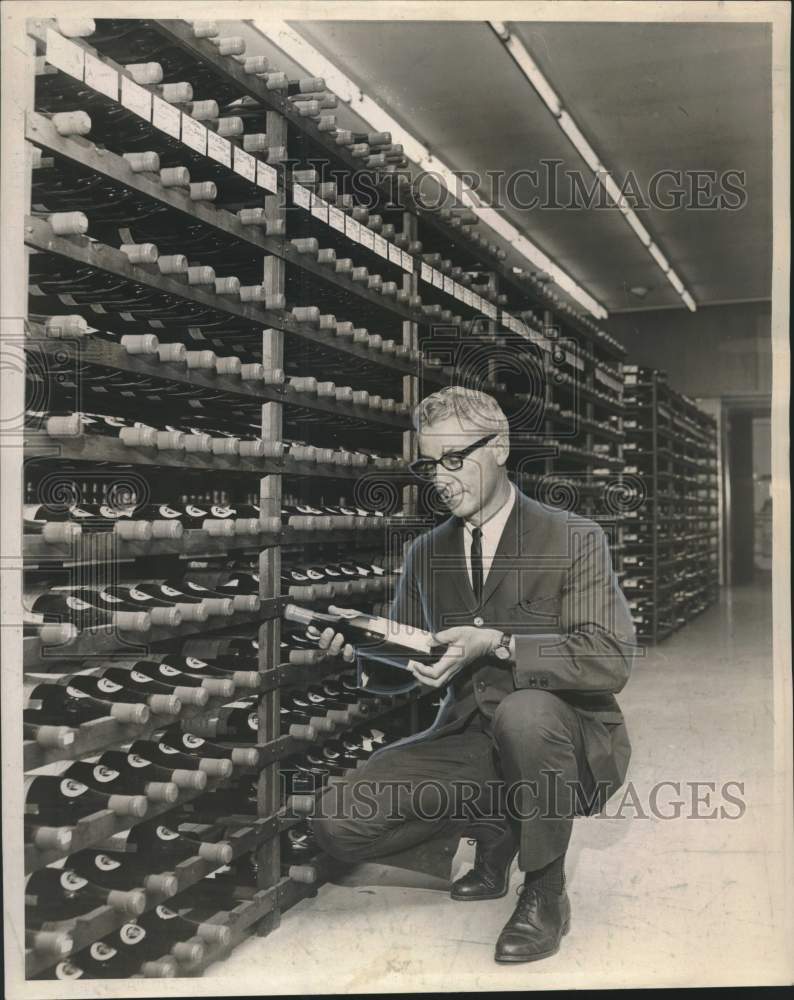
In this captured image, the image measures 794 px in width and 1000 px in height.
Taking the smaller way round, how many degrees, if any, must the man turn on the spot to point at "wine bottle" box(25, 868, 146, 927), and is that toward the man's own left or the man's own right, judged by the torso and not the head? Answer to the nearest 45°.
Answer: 0° — they already face it

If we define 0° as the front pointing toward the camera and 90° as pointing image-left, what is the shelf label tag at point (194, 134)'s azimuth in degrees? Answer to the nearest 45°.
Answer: approximately 315°

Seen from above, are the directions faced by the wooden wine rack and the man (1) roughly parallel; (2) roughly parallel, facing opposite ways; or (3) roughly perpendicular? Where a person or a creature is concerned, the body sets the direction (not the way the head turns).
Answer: roughly perpendicular

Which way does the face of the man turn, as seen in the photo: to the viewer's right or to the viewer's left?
to the viewer's left

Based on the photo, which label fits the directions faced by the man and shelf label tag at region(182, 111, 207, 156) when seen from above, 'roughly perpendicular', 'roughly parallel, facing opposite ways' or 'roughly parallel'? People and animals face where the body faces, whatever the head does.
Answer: roughly perpendicular

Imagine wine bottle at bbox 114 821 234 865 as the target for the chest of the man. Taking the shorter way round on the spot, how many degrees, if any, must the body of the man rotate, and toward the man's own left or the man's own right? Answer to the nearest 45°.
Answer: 0° — they already face it
